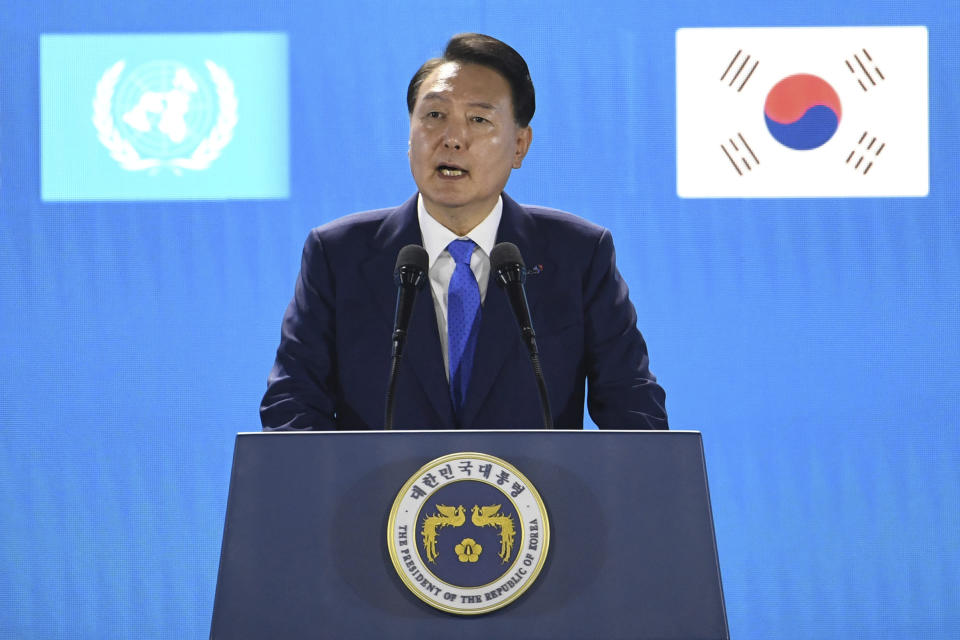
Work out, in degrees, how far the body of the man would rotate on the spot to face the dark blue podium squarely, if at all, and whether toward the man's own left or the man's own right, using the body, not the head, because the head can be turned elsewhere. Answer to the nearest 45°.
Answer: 0° — they already face it

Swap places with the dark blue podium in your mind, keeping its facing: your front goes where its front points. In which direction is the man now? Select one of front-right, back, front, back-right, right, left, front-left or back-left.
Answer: back

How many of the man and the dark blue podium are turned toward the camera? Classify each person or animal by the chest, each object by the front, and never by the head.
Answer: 2

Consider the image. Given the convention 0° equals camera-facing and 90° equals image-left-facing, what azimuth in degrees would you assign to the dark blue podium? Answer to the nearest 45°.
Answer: approximately 0°

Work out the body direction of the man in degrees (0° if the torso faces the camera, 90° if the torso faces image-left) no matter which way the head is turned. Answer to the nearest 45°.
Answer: approximately 0°
